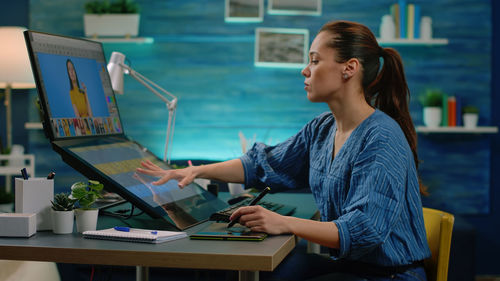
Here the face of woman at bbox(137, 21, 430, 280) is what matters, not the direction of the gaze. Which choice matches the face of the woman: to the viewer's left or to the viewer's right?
to the viewer's left

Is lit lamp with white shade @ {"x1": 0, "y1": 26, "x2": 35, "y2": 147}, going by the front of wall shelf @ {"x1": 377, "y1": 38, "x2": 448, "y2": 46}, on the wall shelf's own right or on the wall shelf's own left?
on the wall shelf's own right

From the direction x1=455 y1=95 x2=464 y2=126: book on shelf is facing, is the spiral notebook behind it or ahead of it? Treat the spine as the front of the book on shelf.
ahead

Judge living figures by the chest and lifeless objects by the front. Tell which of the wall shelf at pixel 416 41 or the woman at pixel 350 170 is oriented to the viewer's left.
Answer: the woman

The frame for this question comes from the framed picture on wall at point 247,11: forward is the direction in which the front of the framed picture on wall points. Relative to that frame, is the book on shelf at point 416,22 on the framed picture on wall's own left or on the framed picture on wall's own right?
on the framed picture on wall's own left

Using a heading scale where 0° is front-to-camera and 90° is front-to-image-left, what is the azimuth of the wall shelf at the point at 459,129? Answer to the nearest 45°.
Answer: approximately 0°

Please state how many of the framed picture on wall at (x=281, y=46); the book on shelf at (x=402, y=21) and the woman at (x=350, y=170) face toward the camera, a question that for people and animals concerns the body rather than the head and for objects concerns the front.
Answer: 2

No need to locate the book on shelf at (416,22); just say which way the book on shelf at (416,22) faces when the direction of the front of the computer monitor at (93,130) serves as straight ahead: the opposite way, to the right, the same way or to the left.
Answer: to the right

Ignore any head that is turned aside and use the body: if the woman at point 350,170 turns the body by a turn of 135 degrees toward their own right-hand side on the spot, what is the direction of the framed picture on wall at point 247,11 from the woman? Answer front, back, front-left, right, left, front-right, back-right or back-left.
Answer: front-left

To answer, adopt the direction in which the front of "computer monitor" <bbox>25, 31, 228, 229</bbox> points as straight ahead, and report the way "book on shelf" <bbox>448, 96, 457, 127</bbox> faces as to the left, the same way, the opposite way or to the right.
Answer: to the right

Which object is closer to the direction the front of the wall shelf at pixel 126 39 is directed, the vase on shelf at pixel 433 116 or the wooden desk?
the wooden desk
